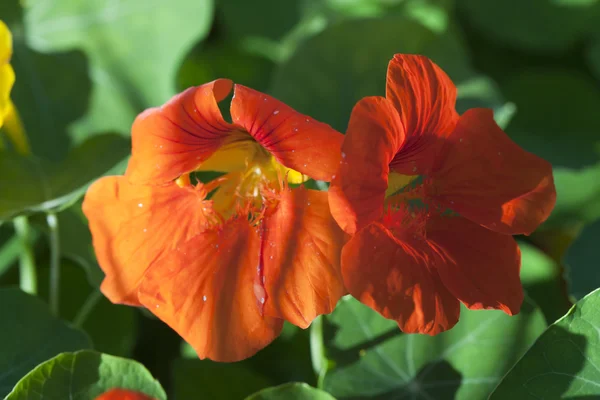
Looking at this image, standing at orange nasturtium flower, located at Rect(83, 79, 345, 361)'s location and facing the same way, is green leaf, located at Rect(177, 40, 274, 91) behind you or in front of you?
behind

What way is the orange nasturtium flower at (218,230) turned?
toward the camera
